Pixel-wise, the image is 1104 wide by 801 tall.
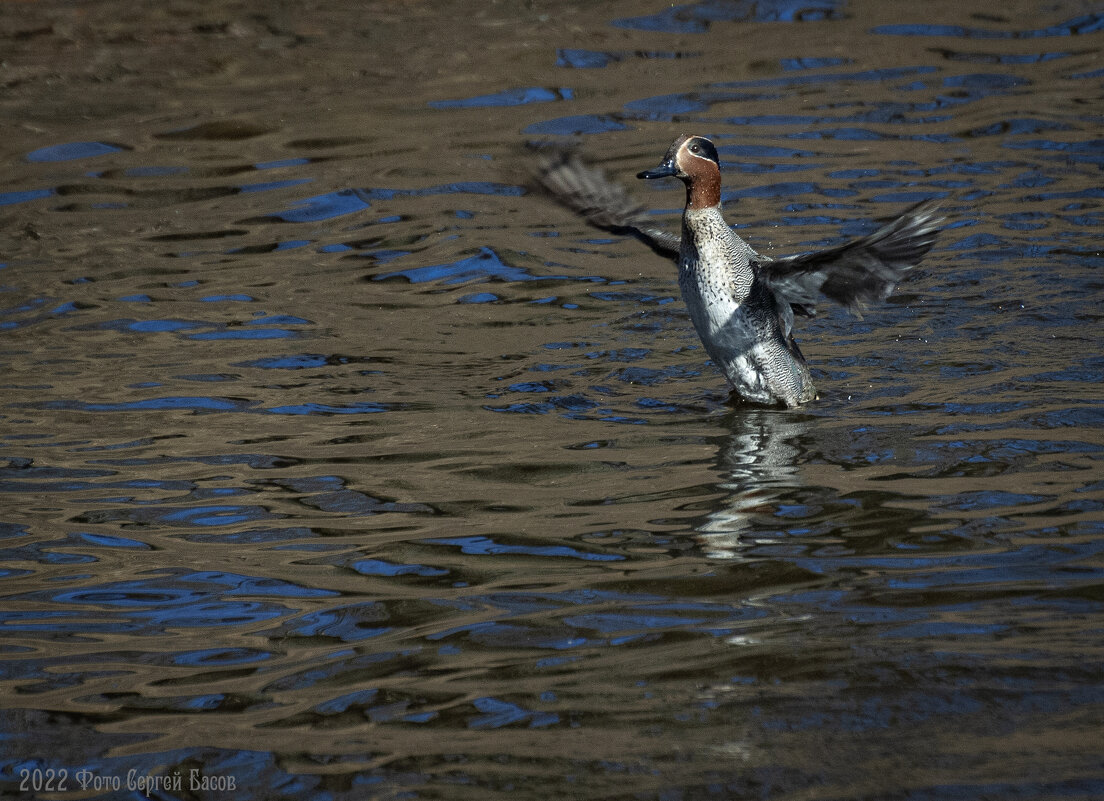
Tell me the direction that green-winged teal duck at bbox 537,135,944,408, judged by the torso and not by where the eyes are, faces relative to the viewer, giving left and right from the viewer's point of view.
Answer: facing the viewer and to the left of the viewer
